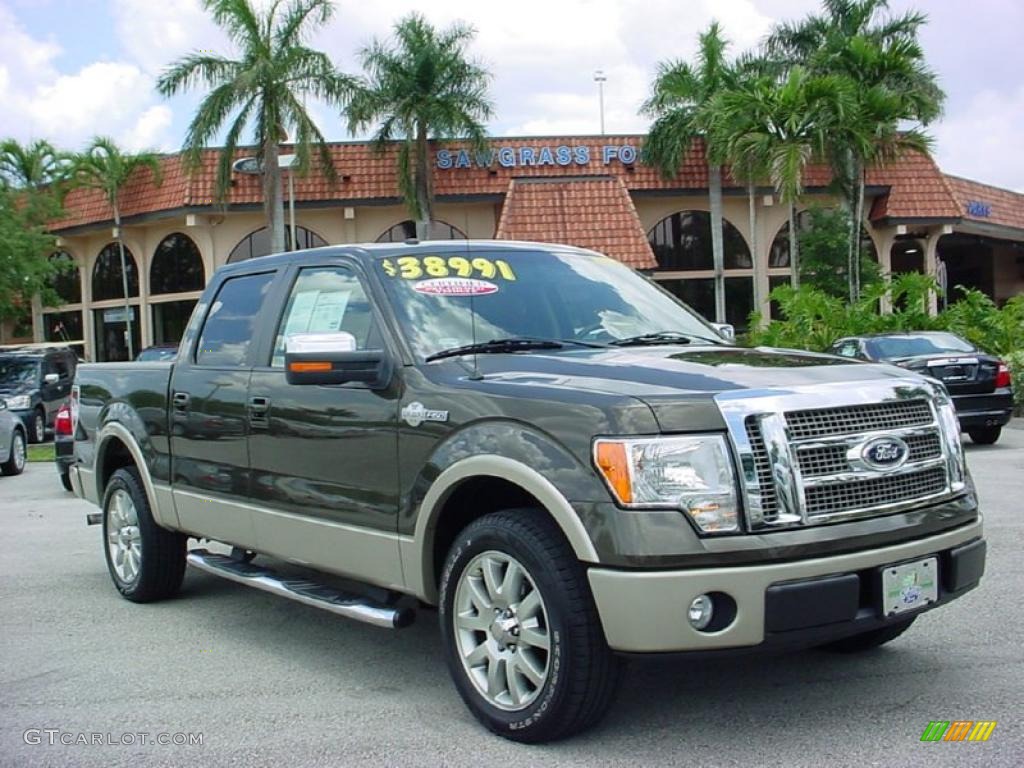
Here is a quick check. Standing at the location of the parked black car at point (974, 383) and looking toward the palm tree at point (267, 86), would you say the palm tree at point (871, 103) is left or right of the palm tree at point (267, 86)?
right

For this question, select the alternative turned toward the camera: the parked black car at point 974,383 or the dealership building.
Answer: the dealership building

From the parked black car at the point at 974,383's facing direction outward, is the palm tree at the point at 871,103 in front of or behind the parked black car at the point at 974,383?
in front

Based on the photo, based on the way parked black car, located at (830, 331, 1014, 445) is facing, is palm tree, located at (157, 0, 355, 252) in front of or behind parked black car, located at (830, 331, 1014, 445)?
in front

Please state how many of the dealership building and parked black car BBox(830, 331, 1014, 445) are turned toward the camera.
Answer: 1

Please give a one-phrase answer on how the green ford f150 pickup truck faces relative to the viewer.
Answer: facing the viewer and to the right of the viewer

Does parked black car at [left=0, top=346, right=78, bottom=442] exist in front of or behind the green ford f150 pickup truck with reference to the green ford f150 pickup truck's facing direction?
behind

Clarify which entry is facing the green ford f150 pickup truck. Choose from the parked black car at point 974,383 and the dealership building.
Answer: the dealership building

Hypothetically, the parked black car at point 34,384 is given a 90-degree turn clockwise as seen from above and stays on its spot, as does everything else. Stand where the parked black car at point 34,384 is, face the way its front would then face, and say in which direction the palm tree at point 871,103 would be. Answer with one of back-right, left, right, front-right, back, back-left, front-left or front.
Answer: back-right

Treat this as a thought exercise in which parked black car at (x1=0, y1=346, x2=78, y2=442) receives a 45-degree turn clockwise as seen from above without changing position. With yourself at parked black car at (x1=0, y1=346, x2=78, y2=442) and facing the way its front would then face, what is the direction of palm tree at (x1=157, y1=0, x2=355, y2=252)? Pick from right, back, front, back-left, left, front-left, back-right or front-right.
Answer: back-right

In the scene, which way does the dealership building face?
toward the camera

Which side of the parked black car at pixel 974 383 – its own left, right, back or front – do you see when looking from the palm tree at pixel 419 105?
front

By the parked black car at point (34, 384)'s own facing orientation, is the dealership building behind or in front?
behind

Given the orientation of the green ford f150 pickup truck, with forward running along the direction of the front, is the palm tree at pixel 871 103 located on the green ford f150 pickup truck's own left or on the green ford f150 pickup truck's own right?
on the green ford f150 pickup truck's own left

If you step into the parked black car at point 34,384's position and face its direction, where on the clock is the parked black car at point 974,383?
the parked black car at point 974,383 is roughly at 9 o'clock from the parked black car at point 34,384.

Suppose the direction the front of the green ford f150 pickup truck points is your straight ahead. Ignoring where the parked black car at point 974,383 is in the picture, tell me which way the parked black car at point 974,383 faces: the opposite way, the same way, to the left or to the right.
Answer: the opposite way

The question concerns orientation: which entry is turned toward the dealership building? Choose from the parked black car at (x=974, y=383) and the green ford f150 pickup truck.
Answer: the parked black car

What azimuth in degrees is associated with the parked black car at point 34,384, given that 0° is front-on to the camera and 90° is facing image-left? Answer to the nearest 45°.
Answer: approximately 45°

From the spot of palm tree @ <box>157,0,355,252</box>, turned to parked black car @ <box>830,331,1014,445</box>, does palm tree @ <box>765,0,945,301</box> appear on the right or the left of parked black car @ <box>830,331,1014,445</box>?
left
